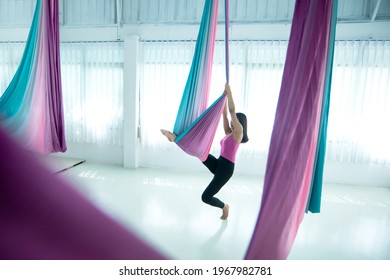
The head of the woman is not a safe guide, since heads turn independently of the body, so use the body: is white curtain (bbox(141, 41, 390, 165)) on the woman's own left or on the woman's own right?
on the woman's own right

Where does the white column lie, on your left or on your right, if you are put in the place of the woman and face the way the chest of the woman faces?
on your right

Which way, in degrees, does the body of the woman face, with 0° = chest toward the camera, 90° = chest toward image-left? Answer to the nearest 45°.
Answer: approximately 90°

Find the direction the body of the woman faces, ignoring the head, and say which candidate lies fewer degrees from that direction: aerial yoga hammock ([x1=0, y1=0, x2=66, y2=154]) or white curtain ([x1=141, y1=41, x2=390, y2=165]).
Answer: the aerial yoga hammock

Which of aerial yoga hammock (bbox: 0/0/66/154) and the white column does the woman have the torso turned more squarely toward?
the aerial yoga hammock

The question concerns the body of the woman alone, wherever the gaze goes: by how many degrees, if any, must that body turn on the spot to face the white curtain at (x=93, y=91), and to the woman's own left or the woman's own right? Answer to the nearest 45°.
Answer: approximately 45° to the woman's own right

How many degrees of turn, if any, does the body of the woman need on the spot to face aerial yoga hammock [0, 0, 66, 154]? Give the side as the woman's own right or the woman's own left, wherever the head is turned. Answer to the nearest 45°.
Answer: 0° — they already face it
